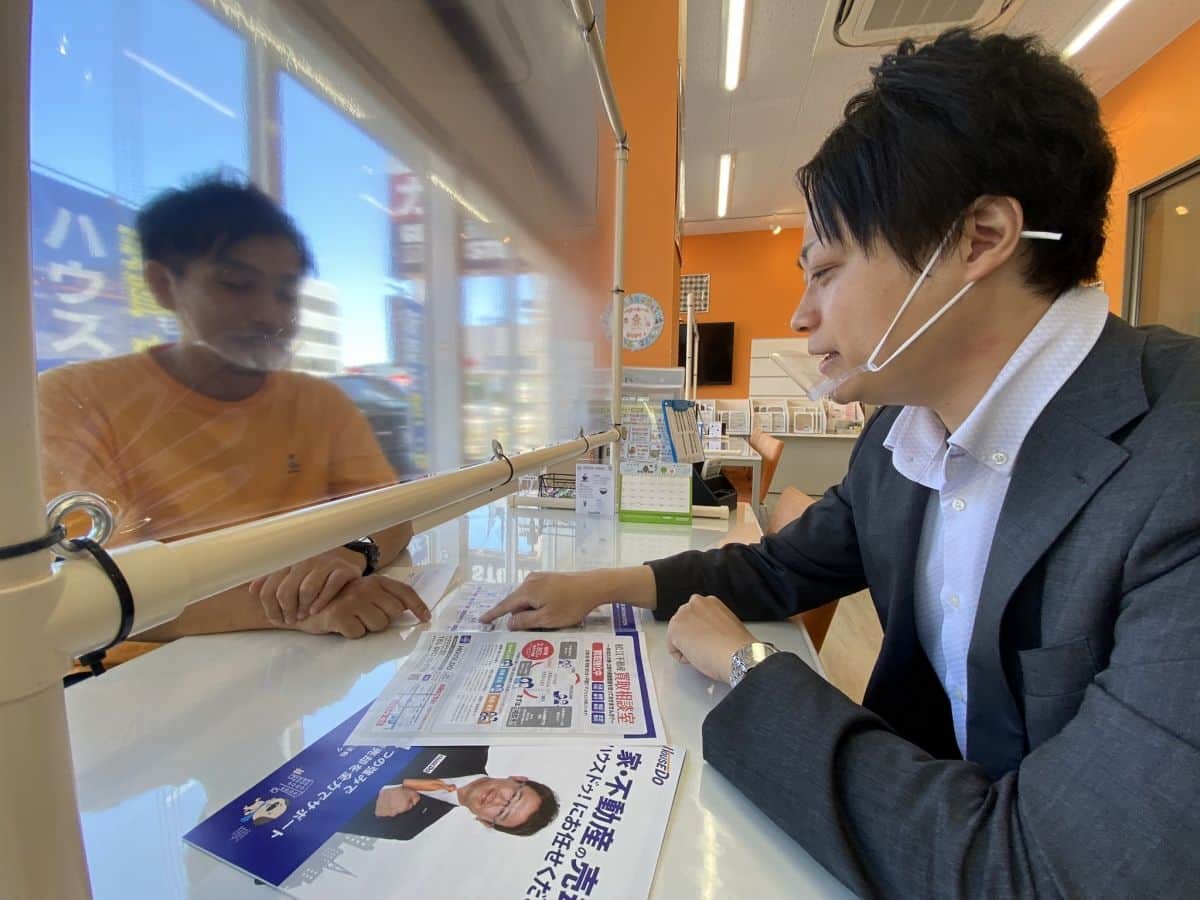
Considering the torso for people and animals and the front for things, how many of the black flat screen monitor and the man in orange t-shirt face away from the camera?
0

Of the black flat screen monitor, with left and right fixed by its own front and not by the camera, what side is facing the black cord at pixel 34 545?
front

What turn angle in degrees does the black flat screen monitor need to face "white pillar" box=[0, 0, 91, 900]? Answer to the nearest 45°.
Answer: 0° — it already faces it

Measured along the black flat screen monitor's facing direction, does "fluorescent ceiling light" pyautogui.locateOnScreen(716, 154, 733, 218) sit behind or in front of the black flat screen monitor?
in front

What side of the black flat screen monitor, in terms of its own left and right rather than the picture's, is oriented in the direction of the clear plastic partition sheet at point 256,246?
front

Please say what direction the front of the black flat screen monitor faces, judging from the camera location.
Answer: facing the viewer

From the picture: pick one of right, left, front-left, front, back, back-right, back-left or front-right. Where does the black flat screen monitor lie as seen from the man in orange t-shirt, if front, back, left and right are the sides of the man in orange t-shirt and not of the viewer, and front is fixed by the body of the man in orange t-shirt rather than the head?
left

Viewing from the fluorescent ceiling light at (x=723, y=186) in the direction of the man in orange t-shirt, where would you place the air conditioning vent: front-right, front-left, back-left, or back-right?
front-left

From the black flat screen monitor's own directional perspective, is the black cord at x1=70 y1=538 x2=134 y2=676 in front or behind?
in front

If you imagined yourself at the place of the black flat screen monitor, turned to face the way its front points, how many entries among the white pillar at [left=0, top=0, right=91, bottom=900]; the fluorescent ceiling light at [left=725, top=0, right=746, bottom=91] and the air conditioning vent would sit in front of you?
3

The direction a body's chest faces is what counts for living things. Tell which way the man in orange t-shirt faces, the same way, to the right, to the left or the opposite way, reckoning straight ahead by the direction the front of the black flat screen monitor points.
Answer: to the left

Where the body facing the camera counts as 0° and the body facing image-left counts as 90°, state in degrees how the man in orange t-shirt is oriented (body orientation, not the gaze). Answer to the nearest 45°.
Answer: approximately 315°
